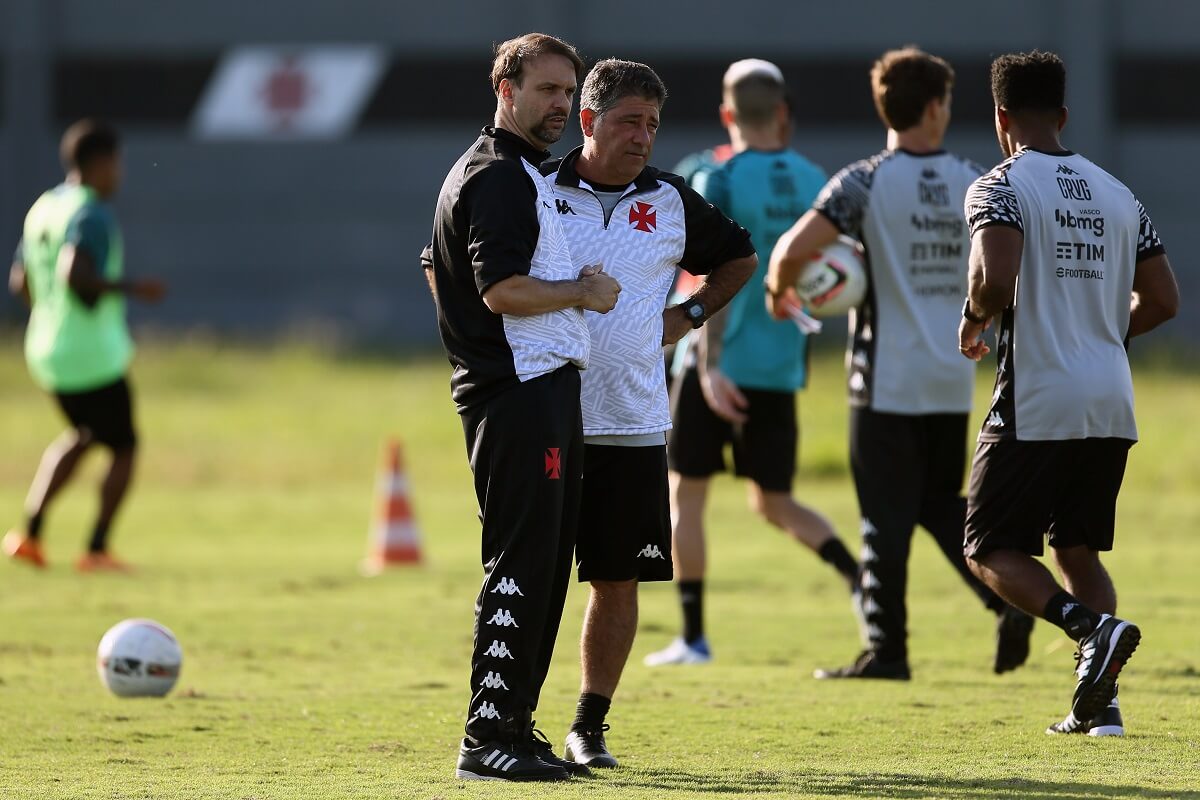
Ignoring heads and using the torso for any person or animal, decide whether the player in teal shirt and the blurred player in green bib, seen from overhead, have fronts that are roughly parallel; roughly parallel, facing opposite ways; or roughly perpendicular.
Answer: roughly perpendicular

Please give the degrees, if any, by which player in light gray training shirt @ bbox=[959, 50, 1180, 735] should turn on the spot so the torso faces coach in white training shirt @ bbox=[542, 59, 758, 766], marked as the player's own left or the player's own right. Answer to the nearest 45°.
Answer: approximately 90° to the player's own left

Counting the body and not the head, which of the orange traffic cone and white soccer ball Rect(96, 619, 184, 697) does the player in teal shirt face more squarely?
the orange traffic cone

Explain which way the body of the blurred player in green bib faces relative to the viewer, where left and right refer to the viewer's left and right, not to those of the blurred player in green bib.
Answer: facing away from the viewer and to the right of the viewer

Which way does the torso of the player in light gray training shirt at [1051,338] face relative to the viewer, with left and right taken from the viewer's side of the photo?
facing away from the viewer and to the left of the viewer

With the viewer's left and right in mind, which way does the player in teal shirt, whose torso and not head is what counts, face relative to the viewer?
facing away from the viewer and to the left of the viewer

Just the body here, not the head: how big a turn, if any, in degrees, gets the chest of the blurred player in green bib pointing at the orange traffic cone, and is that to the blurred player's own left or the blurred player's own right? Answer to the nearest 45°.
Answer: approximately 45° to the blurred player's own right

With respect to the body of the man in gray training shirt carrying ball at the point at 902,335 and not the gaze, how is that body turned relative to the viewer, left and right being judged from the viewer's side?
facing away from the viewer and to the left of the viewer

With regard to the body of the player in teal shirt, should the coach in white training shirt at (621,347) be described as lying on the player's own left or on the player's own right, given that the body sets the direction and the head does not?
on the player's own left

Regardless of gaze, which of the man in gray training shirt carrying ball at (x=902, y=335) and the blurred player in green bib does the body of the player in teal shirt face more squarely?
the blurred player in green bib
